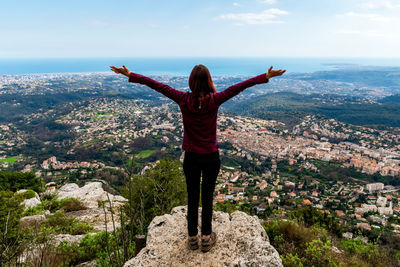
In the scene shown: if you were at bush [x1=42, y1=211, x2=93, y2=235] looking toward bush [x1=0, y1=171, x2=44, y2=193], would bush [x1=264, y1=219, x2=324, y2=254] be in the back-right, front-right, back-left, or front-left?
back-right

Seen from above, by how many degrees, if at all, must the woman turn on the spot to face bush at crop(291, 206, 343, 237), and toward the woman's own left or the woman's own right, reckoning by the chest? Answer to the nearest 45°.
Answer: approximately 45° to the woman's own right

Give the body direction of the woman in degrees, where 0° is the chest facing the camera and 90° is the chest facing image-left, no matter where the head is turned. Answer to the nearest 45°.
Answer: approximately 180°

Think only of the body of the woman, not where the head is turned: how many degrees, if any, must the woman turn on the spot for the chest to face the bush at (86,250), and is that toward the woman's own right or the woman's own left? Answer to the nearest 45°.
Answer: approximately 45° to the woman's own left

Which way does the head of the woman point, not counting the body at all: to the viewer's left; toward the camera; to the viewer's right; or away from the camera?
away from the camera
